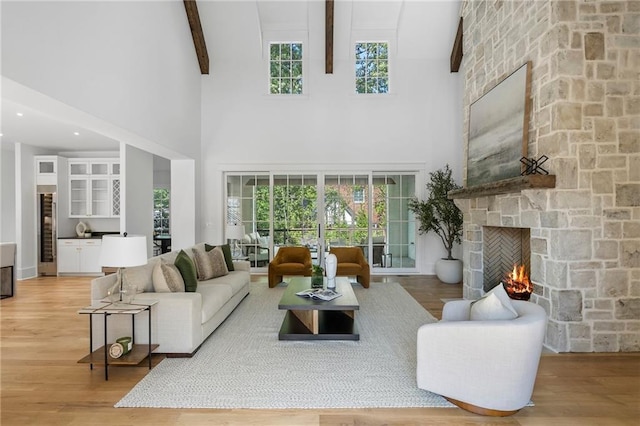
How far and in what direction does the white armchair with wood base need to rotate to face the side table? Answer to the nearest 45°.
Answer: approximately 45° to its left

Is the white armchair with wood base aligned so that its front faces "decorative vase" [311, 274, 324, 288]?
yes

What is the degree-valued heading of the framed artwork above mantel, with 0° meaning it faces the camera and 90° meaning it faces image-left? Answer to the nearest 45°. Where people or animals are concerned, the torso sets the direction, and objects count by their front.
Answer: approximately 45°

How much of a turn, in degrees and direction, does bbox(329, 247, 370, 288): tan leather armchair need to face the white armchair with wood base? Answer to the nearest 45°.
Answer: approximately 45° to its left

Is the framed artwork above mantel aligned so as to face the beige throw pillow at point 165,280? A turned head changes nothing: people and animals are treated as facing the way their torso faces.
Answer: yes

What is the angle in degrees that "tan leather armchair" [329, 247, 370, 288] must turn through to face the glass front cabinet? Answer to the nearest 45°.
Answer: approximately 45° to its right

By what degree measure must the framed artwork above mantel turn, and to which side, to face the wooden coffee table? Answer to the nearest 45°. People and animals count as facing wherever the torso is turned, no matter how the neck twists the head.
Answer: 0° — it already faces it
